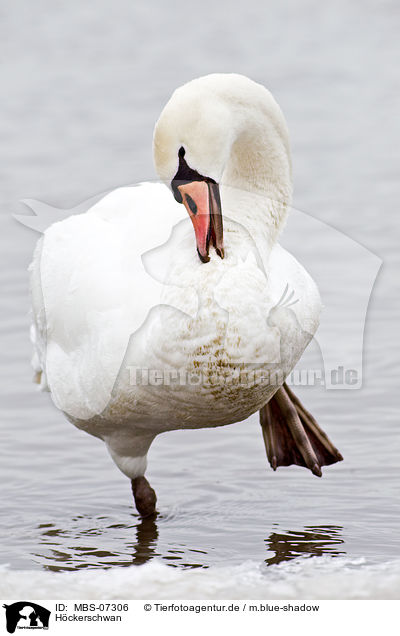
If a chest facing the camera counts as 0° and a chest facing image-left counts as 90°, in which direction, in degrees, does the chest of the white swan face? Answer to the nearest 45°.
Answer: approximately 315°
